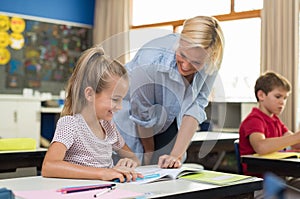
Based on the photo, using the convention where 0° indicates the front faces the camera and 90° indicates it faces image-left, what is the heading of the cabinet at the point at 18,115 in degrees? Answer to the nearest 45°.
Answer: approximately 0°

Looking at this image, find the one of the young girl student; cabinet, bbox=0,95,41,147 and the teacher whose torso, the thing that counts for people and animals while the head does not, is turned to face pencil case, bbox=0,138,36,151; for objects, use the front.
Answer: the cabinet

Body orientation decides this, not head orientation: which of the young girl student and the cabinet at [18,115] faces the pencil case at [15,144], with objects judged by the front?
the cabinet

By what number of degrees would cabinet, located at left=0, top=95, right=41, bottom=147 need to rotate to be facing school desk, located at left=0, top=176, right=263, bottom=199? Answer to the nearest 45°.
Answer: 0° — it already faces it

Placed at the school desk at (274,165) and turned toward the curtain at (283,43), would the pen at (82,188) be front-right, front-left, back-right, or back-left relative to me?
back-left
